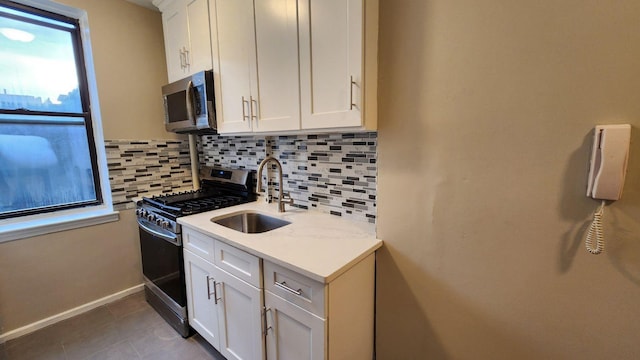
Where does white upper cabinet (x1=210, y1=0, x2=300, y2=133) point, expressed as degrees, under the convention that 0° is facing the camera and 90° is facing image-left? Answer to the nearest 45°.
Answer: approximately 45°

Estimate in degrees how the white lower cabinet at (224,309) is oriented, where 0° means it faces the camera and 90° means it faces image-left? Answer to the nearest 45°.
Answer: approximately 45°

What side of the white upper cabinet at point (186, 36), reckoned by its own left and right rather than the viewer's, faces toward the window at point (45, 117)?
front

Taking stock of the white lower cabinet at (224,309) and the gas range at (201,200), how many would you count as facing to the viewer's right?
0

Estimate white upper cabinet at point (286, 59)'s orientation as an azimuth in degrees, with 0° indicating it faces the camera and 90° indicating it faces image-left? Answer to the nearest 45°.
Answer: approximately 45°

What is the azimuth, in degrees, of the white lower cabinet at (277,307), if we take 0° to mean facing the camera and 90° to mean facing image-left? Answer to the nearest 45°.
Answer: approximately 45°

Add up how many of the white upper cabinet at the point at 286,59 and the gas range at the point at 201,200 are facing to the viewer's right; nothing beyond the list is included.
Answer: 0

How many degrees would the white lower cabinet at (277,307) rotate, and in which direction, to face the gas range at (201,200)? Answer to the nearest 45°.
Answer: approximately 90° to its right
